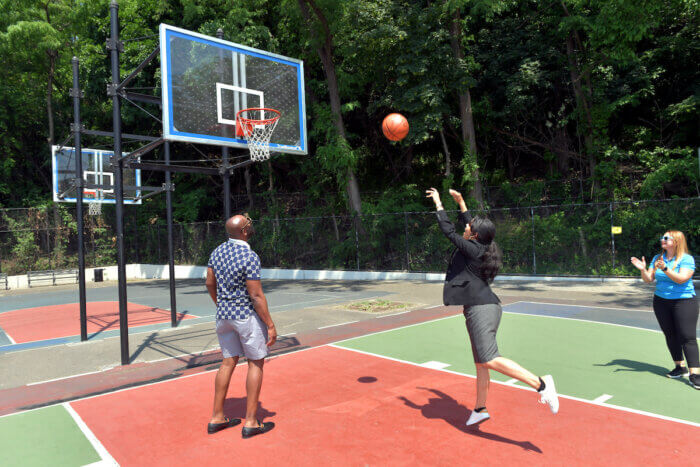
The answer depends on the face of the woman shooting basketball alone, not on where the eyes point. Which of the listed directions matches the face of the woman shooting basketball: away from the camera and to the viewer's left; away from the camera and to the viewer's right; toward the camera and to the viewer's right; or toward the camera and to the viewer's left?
away from the camera and to the viewer's left

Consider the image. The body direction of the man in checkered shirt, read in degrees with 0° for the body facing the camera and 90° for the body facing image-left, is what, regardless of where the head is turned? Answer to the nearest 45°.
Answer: approximately 225°

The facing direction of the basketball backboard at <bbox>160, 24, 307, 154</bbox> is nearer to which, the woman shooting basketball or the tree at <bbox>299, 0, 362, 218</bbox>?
the woman shooting basketball

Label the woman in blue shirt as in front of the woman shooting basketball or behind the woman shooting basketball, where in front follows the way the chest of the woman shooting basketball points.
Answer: behind

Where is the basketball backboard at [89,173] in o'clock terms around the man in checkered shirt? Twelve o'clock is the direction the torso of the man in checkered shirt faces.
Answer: The basketball backboard is roughly at 10 o'clock from the man in checkered shirt.

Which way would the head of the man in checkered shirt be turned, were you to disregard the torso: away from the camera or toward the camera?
away from the camera
